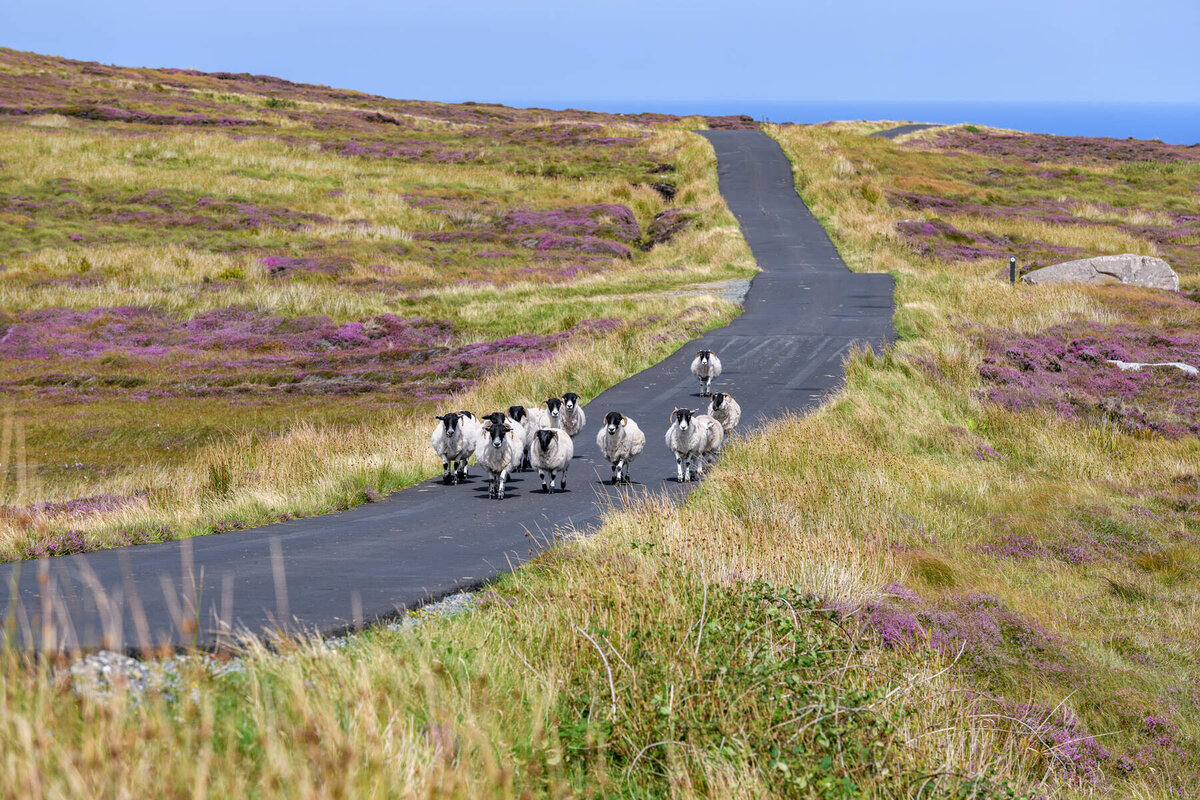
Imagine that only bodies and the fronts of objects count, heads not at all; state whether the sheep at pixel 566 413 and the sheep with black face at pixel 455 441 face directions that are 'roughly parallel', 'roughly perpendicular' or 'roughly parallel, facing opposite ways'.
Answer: roughly parallel

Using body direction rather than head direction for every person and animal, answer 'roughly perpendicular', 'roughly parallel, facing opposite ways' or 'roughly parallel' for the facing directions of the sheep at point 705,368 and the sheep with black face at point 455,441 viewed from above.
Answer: roughly parallel

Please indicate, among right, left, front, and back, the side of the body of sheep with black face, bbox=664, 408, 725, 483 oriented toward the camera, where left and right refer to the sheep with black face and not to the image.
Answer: front

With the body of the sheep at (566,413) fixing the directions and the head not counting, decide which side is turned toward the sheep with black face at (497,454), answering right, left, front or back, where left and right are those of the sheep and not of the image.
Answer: front

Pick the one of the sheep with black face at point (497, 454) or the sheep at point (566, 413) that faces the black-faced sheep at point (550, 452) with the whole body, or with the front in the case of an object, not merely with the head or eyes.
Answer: the sheep

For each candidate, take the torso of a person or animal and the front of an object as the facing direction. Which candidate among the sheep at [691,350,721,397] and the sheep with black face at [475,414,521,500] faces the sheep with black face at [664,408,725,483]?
the sheep

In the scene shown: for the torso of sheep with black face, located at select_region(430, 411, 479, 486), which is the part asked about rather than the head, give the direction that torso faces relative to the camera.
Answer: toward the camera

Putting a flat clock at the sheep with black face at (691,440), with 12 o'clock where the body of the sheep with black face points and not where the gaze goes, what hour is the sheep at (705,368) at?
The sheep is roughly at 6 o'clock from the sheep with black face.

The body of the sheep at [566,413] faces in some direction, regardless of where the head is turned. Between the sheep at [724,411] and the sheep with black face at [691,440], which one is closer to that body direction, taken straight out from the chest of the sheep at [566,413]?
the sheep with black face

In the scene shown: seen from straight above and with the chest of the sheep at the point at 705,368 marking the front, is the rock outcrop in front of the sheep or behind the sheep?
behind

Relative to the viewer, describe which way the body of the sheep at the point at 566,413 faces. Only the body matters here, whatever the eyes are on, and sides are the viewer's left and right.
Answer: facing the viewer
